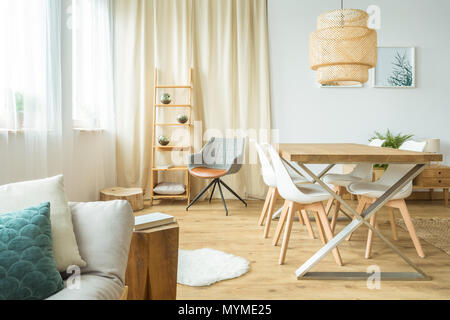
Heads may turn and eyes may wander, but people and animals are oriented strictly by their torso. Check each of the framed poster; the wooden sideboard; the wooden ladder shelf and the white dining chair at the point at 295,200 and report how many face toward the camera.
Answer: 3

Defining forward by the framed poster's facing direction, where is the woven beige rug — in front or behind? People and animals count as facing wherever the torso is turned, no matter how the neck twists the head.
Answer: in front

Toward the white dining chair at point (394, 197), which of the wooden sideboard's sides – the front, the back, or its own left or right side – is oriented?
front

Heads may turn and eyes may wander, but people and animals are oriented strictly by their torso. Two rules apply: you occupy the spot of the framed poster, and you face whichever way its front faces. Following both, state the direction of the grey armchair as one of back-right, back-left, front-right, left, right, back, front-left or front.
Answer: front-right

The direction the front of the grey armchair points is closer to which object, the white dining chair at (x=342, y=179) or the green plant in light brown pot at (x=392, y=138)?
the white dining chair

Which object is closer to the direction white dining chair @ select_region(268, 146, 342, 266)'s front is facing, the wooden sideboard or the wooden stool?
the wooden sideboard

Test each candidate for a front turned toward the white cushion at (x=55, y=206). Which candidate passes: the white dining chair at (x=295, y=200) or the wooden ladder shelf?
the wooden ladder shelf

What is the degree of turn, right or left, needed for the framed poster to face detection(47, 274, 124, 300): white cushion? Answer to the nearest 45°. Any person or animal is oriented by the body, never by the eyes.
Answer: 0° — it already faces it
